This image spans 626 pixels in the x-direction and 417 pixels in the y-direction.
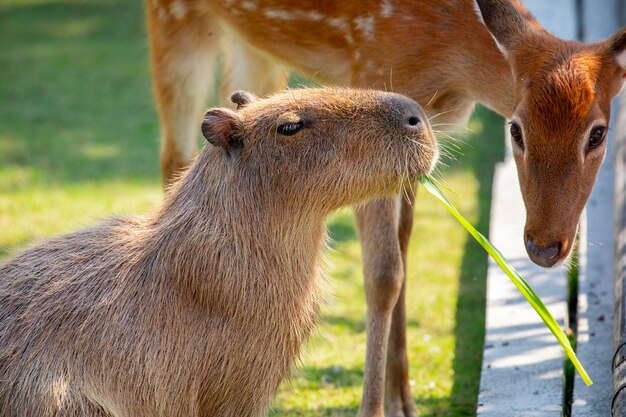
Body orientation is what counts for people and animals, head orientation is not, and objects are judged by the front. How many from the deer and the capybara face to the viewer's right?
2

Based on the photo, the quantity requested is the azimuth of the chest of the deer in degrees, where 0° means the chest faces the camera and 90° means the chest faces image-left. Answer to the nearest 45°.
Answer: approximately 270°

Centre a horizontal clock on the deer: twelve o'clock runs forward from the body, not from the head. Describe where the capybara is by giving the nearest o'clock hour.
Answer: The capybara is roughly at 4 o'clock from the deer.

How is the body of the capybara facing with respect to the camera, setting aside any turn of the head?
to the viewer's right

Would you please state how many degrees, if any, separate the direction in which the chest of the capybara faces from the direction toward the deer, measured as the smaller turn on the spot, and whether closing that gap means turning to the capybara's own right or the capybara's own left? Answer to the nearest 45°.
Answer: approximately 45° to the capybara's own left
